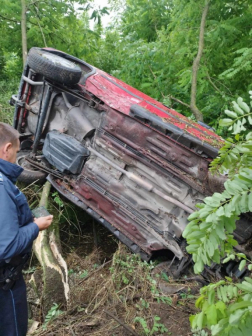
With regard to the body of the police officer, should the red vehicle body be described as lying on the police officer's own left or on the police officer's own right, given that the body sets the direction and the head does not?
on the police officer's own left

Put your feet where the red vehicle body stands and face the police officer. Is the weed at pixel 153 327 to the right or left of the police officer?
left

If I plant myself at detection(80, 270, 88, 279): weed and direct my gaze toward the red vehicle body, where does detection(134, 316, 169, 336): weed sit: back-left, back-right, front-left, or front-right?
back-right

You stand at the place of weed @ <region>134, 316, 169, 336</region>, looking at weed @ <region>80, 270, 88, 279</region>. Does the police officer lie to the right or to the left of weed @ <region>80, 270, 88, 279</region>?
left

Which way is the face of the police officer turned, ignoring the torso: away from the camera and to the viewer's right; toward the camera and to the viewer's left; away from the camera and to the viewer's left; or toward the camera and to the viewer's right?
away from the camera and to the viewer's right

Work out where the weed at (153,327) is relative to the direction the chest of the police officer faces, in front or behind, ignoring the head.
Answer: in front

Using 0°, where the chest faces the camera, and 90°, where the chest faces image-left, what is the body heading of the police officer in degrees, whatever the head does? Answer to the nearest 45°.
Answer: approximately 270°

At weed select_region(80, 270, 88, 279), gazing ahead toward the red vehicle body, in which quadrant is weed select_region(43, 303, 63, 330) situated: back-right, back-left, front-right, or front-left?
back-left
